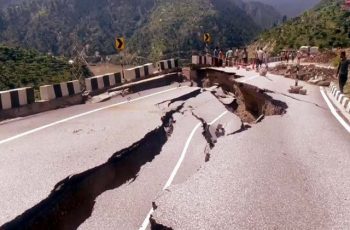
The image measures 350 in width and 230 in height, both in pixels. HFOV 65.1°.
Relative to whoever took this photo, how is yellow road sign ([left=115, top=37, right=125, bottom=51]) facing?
facing the viewer

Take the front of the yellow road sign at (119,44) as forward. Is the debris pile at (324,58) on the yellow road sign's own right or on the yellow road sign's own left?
on the yellow road sign's own left
